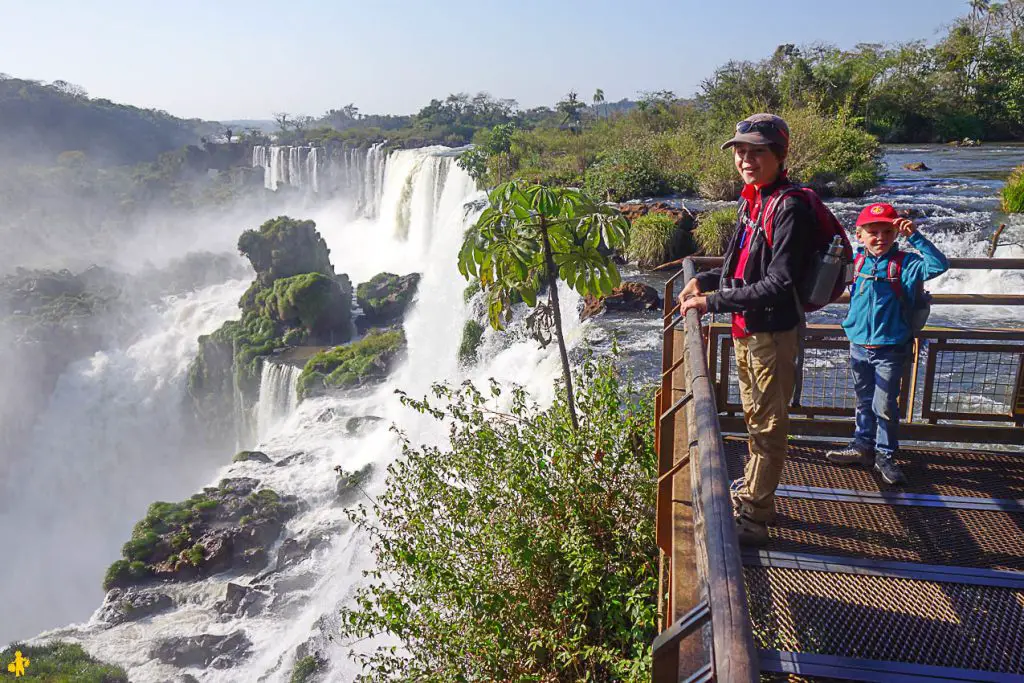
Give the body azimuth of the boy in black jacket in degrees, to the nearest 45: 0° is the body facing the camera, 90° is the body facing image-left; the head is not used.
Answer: approximately 45°

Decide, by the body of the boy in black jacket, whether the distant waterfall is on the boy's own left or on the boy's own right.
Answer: on the boy's own right

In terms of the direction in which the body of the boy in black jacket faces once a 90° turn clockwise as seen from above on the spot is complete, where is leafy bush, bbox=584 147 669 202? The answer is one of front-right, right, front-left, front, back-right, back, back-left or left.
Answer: front-right

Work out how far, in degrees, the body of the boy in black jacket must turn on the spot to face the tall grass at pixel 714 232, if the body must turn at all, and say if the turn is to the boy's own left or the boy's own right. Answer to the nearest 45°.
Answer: approximately 135° to the boy's own right

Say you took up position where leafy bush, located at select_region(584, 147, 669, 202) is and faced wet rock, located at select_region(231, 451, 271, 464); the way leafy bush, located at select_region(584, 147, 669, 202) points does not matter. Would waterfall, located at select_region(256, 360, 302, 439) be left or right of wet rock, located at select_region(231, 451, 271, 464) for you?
right

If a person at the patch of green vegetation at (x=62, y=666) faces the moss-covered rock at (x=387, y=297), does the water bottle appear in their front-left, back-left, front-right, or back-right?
back-right

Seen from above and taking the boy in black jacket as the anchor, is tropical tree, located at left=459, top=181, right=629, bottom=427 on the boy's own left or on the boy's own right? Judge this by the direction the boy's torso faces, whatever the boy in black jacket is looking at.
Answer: on the boy's own right

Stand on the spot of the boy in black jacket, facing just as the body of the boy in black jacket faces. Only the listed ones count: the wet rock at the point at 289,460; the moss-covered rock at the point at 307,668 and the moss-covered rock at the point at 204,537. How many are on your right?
3

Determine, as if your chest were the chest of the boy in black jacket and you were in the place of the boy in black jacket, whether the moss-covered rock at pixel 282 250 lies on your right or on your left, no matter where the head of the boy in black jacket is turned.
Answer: on your right

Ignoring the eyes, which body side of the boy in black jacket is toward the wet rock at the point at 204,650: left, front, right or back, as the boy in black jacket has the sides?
right

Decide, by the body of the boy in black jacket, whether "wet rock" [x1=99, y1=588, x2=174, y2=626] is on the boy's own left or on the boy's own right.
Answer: on the boy's own right

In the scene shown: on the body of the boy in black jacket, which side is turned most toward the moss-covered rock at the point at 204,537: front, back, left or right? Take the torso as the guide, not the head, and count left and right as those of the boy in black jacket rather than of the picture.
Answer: right

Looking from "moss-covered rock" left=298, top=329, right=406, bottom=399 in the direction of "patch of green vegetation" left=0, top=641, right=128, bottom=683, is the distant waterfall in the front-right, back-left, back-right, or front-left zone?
back-right
